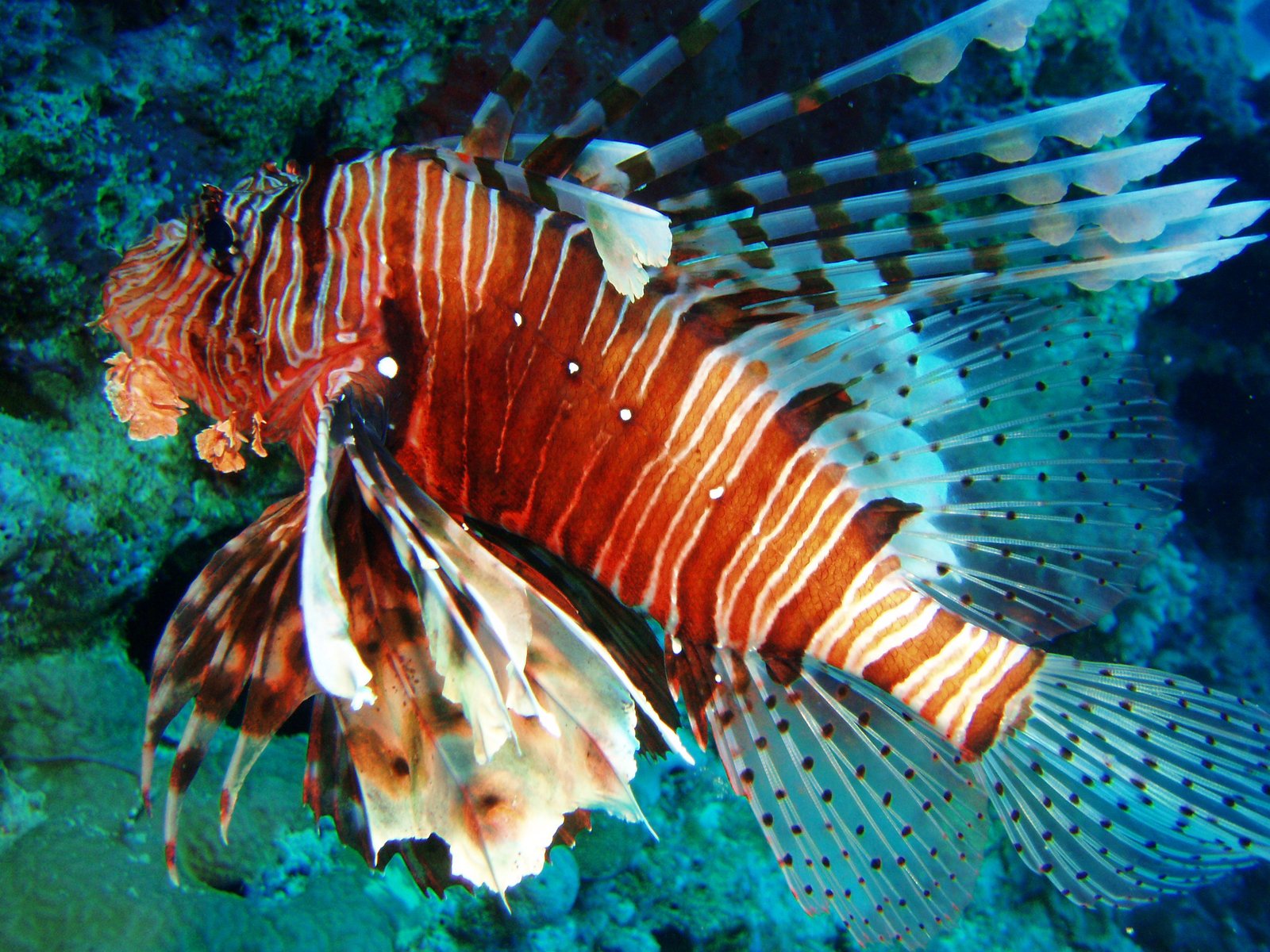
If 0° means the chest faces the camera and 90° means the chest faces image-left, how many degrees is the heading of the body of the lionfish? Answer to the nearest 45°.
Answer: approximately 90°
